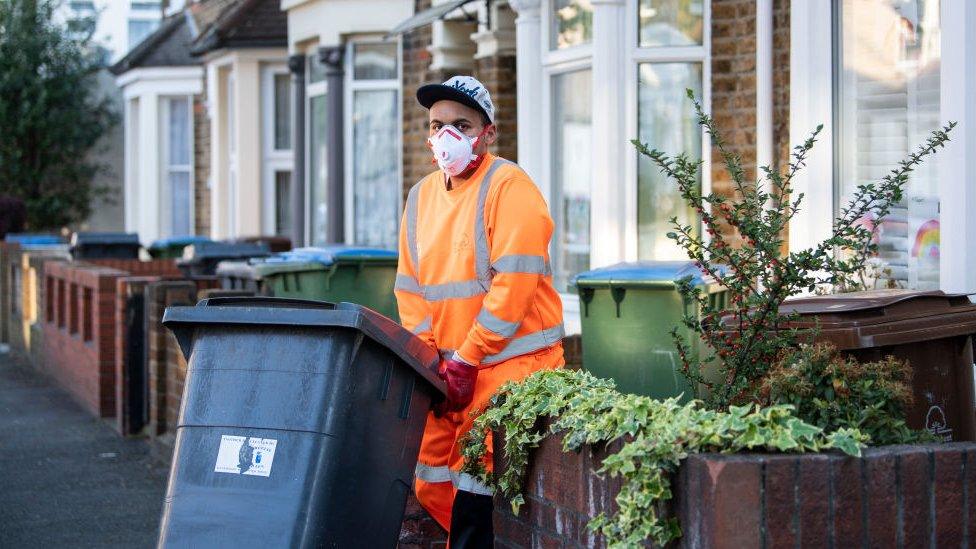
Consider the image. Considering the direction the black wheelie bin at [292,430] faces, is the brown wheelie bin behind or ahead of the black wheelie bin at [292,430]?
behind

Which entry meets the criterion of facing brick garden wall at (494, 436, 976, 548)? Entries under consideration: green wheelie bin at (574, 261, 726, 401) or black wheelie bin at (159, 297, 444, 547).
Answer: the green wheelie bin

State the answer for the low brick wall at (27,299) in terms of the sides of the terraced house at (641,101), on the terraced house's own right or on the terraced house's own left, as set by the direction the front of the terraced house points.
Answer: on the terraced house's own right

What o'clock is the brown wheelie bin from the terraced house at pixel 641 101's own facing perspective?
The brown wheelie bin is roughly at 10 o'clock from the terraced house.

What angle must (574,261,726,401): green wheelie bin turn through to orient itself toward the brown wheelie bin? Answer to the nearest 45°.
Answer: approximately 45° to its left

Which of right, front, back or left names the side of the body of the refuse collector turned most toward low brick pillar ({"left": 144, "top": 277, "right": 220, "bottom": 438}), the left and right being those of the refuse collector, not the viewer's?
right

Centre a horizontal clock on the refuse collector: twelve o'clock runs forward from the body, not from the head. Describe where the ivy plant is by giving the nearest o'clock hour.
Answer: The ivy plant is roughly at 10 o'clock from the refuse collector.

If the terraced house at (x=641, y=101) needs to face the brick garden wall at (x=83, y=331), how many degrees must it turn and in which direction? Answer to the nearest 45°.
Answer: approximately 90° to its right

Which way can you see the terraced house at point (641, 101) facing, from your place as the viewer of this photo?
facing the viewer and to the left of the viewer

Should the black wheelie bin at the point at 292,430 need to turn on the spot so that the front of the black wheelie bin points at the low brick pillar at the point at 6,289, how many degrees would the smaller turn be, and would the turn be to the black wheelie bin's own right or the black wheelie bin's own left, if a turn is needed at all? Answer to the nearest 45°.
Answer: approximately 135° to the black wheelie bin's own right

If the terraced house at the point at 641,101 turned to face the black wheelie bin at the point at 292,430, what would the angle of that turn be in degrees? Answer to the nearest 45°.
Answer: approximately 45° to its left

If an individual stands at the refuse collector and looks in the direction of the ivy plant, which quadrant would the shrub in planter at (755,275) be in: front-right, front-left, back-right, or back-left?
front-left

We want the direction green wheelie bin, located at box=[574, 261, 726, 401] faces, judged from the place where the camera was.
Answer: facing the viewer

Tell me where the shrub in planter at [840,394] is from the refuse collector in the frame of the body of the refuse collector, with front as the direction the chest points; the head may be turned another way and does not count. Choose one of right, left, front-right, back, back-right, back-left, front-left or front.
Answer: left
